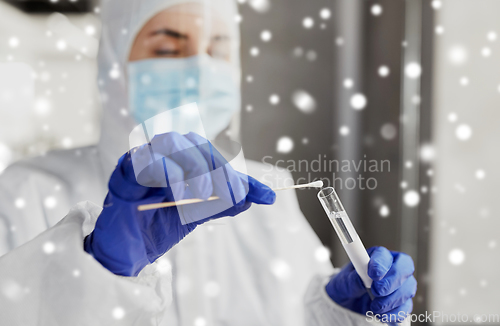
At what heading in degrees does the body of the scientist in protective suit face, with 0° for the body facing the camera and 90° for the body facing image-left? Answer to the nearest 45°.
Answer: approximately 315°
